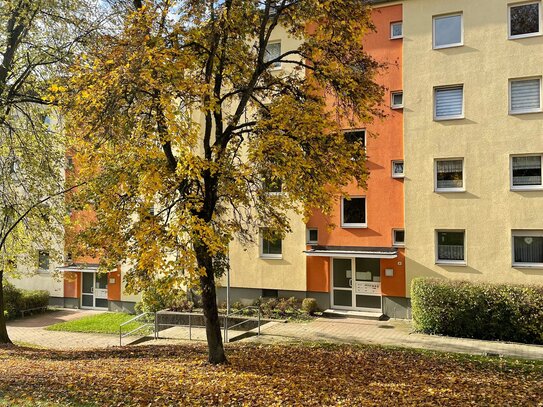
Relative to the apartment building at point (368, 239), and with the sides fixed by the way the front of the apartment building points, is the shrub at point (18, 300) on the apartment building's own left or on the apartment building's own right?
on the apartment building's own right

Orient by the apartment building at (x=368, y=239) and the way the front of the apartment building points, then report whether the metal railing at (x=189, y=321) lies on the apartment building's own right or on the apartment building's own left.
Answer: on the apartment building's own right

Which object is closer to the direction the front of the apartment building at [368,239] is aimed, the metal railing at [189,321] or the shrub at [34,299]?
the metal railing

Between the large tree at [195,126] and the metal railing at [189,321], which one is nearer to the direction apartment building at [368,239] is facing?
the large tree

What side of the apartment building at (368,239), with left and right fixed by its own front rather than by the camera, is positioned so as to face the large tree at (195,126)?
front

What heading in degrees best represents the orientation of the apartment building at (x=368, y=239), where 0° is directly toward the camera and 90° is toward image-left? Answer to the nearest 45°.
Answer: approximately 0°

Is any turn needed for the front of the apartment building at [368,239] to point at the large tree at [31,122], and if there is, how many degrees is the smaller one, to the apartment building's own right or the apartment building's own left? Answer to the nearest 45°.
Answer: approximately 45° to the apartment building's own right

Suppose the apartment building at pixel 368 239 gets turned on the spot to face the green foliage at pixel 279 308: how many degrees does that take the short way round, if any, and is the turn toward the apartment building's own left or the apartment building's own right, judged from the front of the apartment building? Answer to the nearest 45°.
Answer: approximately 90° to the apartment building's own right
